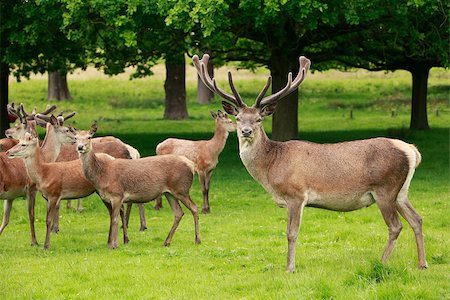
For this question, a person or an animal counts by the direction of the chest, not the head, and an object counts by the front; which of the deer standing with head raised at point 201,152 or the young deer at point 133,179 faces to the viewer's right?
the deer standing with head raised

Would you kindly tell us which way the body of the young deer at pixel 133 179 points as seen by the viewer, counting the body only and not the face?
to the viewer's left

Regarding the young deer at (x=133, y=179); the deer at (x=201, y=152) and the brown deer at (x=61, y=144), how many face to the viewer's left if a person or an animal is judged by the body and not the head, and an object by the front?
2

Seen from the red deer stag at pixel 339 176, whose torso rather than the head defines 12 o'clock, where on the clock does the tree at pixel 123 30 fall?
The tree is roughly at 2 o'clock from the red deer stag.

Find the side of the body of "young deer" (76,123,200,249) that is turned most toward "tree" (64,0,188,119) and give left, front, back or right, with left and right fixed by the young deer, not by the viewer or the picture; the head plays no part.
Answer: right

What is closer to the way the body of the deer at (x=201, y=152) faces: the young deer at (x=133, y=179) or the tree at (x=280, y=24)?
the tree

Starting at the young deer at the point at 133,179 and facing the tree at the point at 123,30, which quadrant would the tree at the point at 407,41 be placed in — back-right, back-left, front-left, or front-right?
front-right

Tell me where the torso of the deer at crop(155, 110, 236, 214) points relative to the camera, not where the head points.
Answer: to the viewer's right

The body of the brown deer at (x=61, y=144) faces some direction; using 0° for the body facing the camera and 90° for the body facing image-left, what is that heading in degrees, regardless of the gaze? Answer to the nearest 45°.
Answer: approximately 90°

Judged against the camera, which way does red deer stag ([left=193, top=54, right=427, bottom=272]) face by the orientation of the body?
to the viewer's left

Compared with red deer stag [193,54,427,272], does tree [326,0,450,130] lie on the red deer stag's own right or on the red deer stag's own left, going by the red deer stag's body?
on the red deer stag's own right

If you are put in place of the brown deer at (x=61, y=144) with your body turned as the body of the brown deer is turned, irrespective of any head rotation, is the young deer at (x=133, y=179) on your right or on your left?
on your left

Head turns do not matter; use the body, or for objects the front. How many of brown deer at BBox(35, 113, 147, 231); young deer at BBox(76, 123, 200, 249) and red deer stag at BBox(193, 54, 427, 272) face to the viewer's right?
0

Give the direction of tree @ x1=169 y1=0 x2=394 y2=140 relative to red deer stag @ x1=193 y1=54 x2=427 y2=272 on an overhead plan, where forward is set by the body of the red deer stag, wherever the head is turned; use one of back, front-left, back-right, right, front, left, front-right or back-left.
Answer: right

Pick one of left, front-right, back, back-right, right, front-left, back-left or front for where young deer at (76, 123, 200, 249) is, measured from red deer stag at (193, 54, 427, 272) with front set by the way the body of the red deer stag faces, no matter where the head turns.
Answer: front-right
